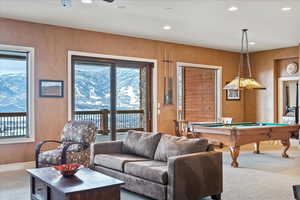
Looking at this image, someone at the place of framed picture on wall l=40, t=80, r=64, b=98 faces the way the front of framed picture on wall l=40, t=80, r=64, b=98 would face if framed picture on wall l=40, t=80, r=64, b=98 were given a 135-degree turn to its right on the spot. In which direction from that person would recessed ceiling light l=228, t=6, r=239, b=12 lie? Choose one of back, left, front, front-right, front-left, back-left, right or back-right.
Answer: back

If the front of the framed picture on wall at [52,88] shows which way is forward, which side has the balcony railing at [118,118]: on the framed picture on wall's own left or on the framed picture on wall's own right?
on the framed picture on wall's own left

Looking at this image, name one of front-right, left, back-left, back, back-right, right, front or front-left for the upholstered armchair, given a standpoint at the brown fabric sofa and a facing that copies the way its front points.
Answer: right

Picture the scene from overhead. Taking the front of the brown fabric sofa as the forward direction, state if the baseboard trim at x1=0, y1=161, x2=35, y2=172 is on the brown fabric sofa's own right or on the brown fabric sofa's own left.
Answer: on the brown fabric sofa's own right

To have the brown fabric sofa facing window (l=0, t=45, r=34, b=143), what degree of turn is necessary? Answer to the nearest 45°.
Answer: approximately 90° to its right

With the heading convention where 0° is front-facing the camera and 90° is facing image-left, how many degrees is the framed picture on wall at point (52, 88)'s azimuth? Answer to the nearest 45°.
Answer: approximately 0°

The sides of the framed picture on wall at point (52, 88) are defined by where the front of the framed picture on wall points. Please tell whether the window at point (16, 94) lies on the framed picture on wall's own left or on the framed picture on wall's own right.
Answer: on the framed picture on wall's own right

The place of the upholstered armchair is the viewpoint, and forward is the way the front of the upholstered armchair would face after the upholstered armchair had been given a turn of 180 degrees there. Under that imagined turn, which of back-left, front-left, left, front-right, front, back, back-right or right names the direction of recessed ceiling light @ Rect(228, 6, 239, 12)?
front-right

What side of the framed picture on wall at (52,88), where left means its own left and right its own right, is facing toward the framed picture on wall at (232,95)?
left

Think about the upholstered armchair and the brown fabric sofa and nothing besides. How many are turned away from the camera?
0

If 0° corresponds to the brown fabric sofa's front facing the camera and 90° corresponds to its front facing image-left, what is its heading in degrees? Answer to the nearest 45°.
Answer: approximately 45°

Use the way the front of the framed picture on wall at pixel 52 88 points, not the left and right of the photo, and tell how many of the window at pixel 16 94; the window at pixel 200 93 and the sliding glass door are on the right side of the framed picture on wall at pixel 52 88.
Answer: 1
